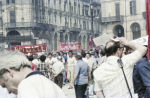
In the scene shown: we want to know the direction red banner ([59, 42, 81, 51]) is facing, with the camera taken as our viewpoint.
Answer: facing the viewer

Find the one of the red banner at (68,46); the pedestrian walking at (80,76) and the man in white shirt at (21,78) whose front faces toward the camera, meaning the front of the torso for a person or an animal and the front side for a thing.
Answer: the red banner

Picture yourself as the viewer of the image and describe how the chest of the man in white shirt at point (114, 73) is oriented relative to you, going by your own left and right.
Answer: facing away from the viewer and to the right of the viewer

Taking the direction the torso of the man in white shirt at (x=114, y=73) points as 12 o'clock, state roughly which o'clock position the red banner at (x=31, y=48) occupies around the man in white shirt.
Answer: The red banner is roughly at 10 o'clock from the man in white shirt.

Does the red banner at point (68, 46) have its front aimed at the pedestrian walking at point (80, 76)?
yes

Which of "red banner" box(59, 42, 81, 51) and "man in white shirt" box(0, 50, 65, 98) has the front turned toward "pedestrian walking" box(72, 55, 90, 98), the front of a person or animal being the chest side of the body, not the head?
the red banner
